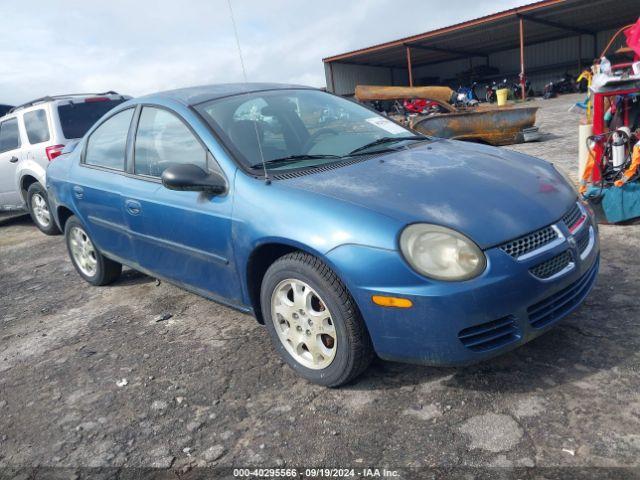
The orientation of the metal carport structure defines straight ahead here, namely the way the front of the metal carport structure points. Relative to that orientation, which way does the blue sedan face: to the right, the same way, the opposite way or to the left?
to the left

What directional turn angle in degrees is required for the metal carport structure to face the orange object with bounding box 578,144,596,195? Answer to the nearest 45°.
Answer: approximately 45° to its left

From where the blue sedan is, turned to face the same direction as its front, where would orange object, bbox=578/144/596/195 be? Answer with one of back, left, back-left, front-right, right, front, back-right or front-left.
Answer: left

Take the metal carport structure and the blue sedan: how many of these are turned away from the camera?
0

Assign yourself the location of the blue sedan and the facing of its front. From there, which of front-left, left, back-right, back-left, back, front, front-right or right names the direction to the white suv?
back

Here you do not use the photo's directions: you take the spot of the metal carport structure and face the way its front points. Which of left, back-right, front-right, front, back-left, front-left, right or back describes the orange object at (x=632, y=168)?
front-left

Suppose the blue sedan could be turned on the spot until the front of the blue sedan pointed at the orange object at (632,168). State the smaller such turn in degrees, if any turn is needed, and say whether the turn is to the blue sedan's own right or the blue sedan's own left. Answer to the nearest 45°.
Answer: approximately 90° to the blue sedan's own left

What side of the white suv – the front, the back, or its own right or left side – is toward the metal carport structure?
right

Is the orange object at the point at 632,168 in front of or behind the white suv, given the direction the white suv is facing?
behind

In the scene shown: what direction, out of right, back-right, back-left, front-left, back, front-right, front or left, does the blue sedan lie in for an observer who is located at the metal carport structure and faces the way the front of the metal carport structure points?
front-left

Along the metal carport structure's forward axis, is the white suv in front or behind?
in front

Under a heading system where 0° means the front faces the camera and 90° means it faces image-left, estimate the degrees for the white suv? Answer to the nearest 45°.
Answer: approximately 135°

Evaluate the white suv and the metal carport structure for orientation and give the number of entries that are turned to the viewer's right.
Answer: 0
